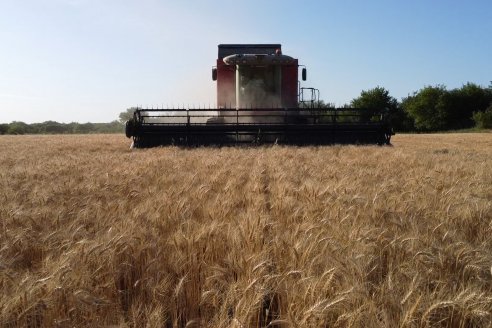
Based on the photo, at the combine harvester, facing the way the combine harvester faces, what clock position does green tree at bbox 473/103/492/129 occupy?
The green tree is roughly at 7 o'clock from the combine harvester.

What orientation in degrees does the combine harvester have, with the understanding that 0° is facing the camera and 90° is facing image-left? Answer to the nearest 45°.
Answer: approximately 0°
